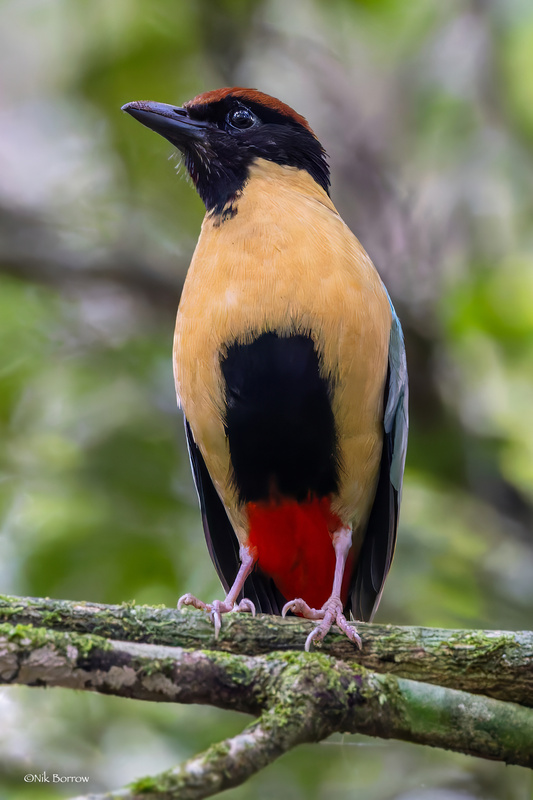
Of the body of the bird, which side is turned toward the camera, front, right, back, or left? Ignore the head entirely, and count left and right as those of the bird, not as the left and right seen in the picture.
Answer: front
